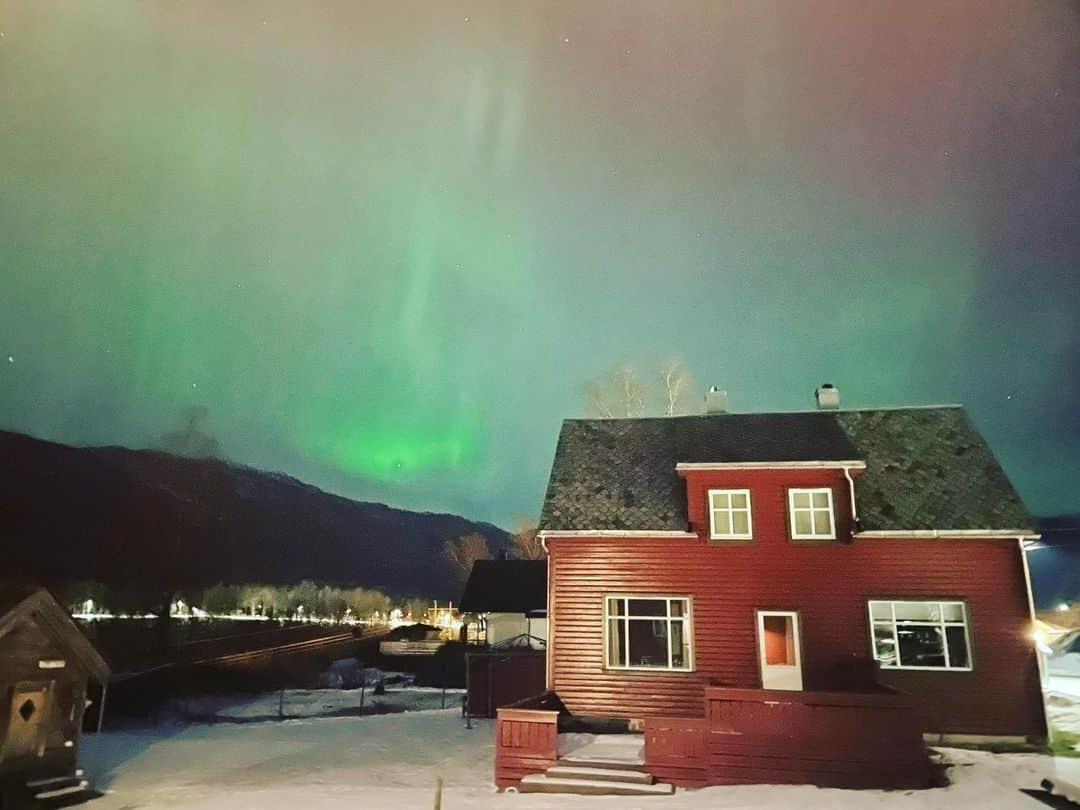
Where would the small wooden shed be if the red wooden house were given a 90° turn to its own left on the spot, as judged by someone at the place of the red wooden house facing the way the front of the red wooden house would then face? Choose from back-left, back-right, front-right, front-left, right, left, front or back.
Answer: back-right

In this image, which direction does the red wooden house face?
toward the camera
